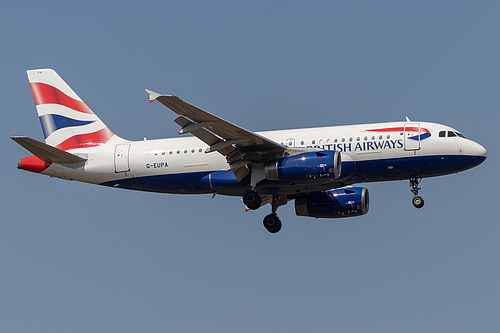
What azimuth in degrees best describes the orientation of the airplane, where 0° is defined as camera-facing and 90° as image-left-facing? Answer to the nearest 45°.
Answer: approximately 270°
